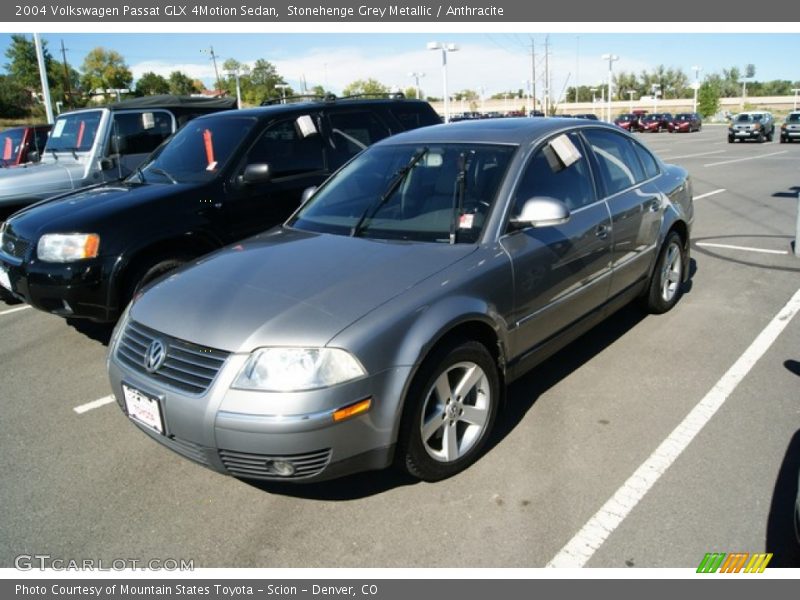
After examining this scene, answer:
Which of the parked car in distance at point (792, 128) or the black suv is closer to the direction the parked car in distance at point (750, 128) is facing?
the black suv

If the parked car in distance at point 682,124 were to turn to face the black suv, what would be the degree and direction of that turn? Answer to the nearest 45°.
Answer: approximately 45° to its left

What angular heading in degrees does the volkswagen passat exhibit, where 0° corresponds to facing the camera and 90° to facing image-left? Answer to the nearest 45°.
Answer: approximately 45°

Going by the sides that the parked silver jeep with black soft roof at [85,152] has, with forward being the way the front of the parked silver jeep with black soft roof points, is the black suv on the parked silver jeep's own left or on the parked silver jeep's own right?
on the parked silver jeep's own left

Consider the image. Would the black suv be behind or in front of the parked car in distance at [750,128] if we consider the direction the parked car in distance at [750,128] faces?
in front

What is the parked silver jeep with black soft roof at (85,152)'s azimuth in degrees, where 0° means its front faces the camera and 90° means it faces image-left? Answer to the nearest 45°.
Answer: approximately 45°

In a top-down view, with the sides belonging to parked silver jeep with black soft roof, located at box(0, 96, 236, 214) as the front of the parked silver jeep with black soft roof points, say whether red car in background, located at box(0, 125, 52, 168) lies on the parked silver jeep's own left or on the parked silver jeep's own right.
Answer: on the parked silver jeep's own right

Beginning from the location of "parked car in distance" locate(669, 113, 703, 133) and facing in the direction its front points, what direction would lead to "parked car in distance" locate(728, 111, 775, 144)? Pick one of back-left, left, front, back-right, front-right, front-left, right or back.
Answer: front-left

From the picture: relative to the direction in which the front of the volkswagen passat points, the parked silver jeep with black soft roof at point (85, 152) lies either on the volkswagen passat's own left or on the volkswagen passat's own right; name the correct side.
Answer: on the volkswagen passat's own right

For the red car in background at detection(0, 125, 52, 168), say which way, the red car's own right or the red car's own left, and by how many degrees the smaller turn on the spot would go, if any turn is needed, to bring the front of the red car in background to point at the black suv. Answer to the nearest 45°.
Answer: approximately 45° to the red car's own left
